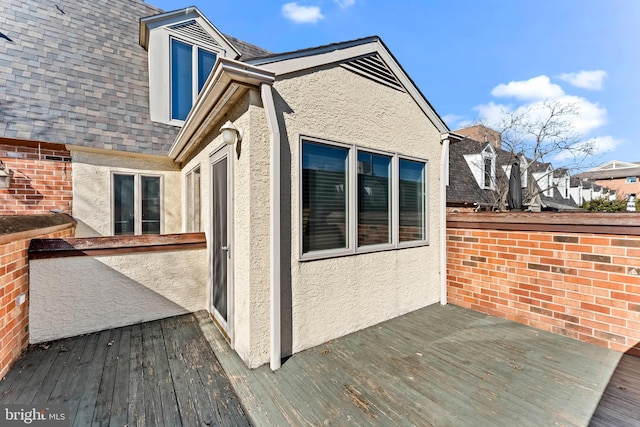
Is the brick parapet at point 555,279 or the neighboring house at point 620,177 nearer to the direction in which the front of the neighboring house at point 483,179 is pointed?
the brick parapet

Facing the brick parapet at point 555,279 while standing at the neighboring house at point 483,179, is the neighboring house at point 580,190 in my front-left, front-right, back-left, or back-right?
back-left

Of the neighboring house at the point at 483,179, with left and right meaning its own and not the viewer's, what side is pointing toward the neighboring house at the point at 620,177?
left
